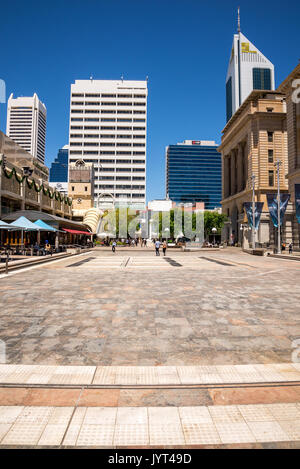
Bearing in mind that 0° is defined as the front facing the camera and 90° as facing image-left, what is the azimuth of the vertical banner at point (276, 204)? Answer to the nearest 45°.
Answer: approximately 0°

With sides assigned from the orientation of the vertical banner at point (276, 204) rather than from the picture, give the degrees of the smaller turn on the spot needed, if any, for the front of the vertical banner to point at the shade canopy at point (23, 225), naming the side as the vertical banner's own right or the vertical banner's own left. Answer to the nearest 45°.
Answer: approximately 45° to the vertical banner's own right
